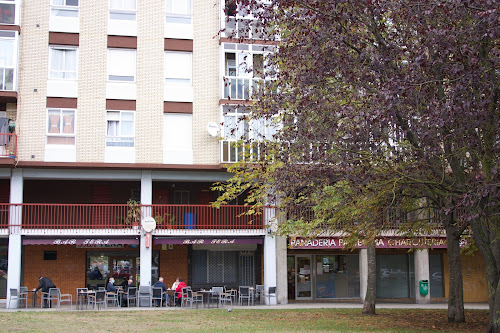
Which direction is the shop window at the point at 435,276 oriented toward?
toward the camera

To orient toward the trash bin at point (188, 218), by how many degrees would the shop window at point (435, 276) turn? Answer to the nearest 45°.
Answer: approximately 45° to its right

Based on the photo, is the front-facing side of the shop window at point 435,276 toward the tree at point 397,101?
yes

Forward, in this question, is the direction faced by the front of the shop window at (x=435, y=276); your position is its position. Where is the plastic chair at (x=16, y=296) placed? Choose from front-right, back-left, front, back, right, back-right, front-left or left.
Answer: front-right

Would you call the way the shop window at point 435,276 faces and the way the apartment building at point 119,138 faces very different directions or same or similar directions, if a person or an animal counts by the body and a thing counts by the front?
same or similar directions

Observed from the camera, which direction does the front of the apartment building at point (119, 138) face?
facing the viewer

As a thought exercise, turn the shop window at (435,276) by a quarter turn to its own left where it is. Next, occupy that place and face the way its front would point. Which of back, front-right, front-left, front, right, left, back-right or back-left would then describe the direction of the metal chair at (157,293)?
back-right

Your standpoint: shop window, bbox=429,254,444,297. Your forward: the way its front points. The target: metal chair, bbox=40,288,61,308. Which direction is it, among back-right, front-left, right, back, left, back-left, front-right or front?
front-right
